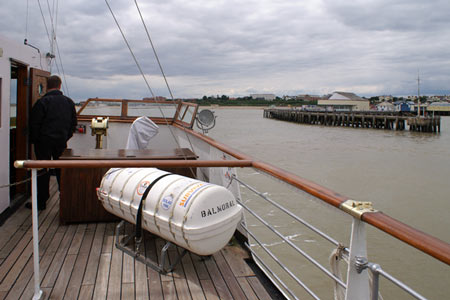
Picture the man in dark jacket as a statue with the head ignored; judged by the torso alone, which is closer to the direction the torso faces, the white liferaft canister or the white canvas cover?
the white canvas cover

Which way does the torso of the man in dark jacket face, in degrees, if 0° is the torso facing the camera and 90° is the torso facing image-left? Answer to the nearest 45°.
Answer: approximately 180°

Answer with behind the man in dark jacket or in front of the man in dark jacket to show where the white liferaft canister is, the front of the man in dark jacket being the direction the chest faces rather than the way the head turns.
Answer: behind

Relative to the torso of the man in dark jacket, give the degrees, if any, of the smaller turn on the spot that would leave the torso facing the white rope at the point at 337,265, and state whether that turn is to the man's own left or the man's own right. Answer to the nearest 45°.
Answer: approximately 180°
